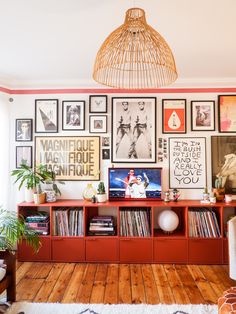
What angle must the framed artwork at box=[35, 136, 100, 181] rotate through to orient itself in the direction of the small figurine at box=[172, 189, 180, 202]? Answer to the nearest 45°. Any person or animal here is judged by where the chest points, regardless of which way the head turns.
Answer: approximately 90° to its left

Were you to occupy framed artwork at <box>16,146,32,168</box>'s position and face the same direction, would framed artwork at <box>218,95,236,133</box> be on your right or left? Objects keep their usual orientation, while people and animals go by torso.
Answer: on your left

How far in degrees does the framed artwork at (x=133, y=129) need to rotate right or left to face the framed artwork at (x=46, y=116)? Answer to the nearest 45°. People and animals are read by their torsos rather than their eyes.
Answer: approximately 90° to its right

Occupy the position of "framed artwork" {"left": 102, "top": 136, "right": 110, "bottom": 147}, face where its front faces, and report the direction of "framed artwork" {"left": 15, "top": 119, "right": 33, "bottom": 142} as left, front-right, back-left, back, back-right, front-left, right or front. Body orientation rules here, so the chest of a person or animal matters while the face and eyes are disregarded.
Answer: right

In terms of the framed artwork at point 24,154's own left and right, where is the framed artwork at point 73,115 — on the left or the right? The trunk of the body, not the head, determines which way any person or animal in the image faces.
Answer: on its left
